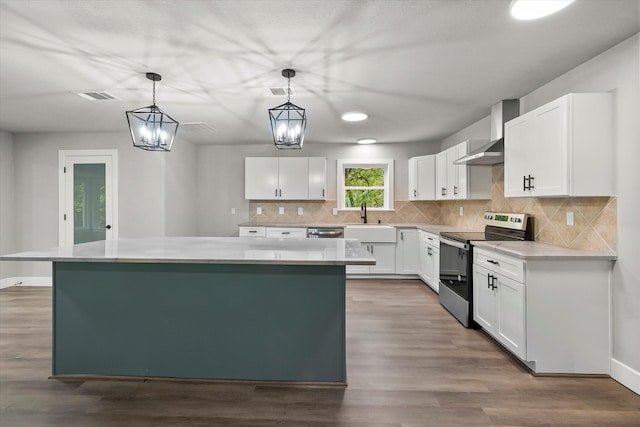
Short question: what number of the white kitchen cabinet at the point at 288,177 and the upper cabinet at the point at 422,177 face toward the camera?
2

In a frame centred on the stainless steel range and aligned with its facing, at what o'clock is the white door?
The white door is roughly at 1 o'clock from the stainless steel range.

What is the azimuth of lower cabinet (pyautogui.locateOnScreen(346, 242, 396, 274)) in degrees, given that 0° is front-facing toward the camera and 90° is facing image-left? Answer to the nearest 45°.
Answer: approximately 0°

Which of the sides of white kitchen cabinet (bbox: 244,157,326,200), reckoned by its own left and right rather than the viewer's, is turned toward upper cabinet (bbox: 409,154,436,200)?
left

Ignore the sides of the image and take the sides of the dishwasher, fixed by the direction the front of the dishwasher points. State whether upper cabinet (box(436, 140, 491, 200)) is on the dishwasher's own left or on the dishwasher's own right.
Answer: on the dishwasher's own left

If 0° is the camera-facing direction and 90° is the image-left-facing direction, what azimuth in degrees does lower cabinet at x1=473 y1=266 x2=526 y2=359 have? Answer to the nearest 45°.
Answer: approximately 45°

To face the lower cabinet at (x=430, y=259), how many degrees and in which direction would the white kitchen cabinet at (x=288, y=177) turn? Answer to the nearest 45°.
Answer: approximately 45° to its left
